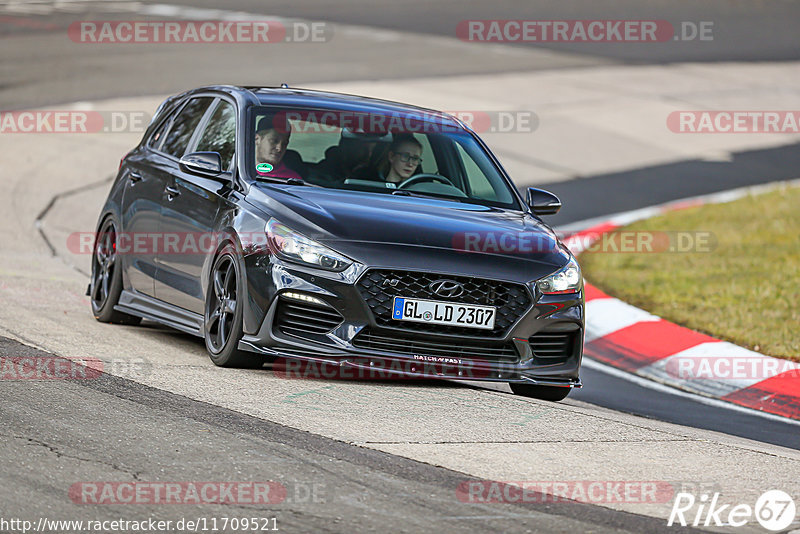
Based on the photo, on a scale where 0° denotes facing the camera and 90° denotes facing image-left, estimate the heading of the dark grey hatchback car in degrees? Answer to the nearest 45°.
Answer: approximately 315°

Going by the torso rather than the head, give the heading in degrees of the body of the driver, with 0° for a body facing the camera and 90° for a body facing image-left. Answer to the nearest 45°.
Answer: approximately 315°
